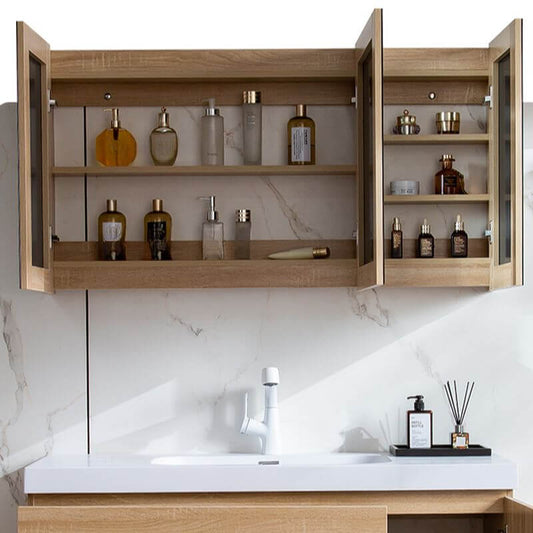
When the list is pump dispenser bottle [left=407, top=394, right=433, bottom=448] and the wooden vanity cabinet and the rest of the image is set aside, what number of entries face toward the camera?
2

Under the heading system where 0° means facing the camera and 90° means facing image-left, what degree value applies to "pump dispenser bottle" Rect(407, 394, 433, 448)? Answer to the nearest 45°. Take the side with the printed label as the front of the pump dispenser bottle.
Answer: approximately 0°

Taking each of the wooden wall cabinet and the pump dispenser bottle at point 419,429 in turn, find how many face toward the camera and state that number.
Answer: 2
